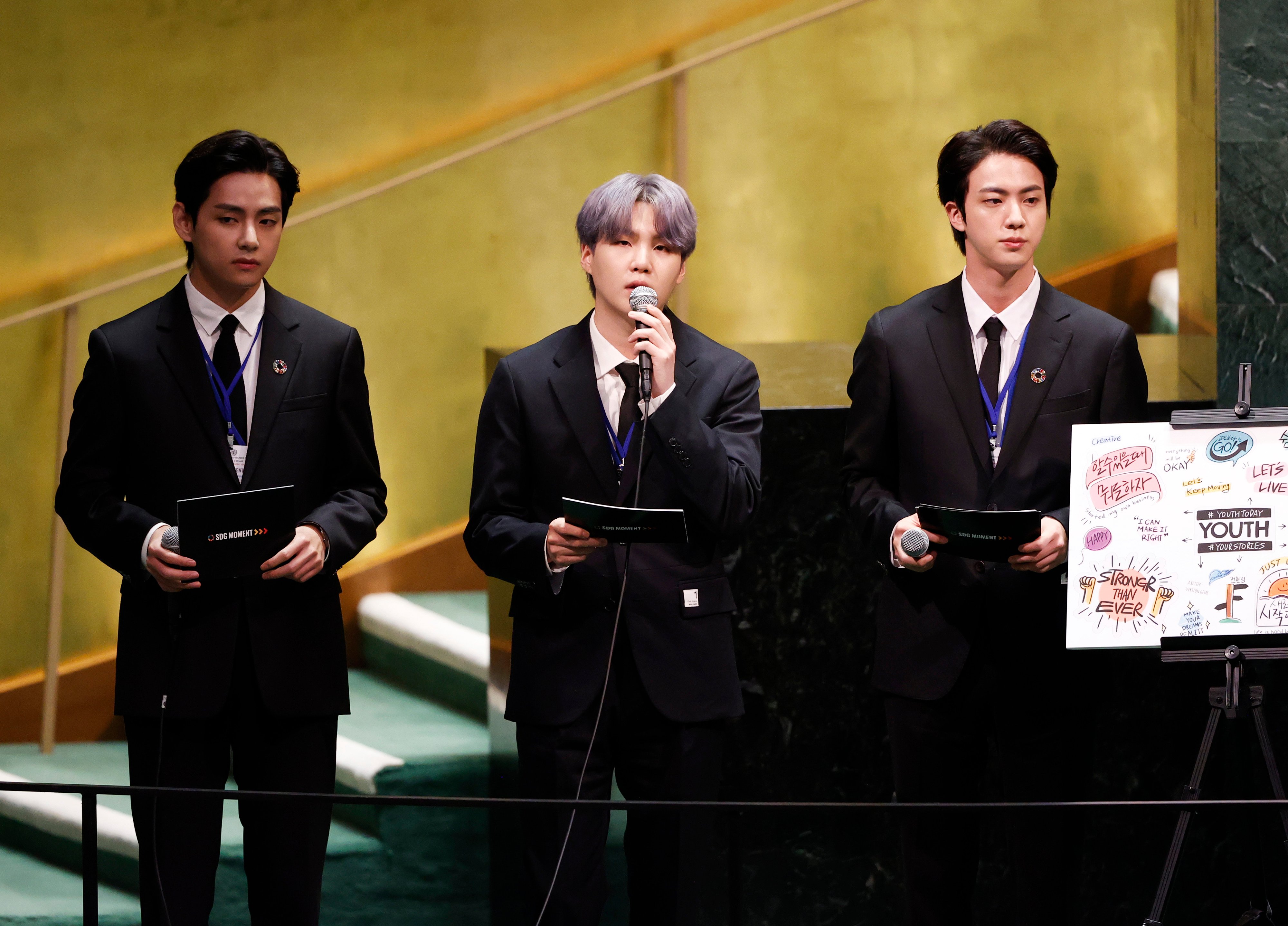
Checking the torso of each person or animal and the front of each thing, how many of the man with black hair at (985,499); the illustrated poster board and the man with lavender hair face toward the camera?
3

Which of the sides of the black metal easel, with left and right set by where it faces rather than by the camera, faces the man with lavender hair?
right

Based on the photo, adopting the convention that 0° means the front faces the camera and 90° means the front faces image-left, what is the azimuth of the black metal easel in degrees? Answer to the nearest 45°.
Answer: approximately 0°

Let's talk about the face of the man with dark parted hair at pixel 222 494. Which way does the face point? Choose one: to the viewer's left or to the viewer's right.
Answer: to the viewer's right

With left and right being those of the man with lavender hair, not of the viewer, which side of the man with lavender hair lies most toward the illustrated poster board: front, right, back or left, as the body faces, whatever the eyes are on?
left
